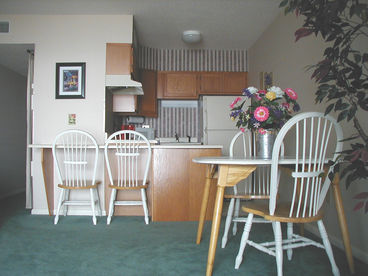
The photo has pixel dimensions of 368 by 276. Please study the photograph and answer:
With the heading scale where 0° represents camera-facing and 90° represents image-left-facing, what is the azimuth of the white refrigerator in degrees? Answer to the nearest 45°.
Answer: approximately 0°

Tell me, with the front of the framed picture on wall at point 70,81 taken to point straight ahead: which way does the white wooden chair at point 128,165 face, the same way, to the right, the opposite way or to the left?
the opposite way

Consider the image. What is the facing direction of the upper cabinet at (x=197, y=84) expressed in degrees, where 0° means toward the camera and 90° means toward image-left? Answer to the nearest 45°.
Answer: approximately 0°

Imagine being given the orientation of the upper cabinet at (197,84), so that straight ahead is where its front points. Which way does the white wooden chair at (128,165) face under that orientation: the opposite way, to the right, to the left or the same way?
the opposite way

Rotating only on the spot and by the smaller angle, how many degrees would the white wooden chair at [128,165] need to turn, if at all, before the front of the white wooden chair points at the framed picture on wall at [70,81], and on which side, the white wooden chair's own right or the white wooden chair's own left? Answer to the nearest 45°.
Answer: approximately 45° to the white wooden chair's own left

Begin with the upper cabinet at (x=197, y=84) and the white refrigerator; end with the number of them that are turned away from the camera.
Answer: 0

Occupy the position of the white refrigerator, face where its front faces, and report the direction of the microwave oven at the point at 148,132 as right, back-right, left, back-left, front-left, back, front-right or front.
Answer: right

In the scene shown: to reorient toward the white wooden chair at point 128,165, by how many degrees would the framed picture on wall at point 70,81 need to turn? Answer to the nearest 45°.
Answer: approximately 45° to its left

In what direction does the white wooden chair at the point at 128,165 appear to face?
away from the camera

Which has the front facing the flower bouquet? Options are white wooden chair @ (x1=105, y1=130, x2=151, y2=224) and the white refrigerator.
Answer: the white refrigerator

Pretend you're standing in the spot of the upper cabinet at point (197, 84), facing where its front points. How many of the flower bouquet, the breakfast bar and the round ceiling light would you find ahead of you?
3
